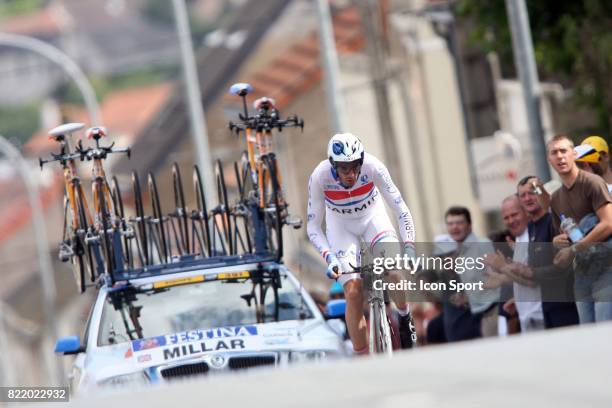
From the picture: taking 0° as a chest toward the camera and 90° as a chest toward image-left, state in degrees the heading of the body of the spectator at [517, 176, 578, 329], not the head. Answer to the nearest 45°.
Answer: approximately 45°

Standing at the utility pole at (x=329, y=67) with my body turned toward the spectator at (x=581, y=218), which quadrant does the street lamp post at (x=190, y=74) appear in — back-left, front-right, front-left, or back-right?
back-right

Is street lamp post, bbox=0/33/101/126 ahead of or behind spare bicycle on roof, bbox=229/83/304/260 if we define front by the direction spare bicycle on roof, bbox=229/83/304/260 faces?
behind

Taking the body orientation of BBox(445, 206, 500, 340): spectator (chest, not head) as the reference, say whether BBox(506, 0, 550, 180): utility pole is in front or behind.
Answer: behind

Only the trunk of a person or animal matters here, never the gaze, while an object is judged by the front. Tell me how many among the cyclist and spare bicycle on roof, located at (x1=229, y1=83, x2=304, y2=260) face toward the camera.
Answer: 2

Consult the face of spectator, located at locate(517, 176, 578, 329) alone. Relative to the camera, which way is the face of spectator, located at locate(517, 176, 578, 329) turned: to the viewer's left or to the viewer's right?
to the viewer's left

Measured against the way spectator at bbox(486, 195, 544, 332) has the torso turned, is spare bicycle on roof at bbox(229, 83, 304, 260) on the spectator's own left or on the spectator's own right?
on the spectator's own right

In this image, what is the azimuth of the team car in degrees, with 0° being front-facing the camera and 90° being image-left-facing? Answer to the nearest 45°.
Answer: approximately 0°
